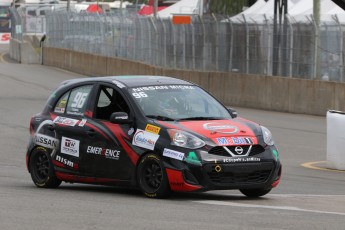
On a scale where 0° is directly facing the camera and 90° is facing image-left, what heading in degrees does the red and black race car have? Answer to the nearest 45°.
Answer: approximately 315°

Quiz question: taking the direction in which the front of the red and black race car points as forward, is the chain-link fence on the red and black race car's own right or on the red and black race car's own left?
on the red and black race car's own left

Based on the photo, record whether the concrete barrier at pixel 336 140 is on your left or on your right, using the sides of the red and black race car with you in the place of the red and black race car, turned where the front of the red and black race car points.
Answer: on your left

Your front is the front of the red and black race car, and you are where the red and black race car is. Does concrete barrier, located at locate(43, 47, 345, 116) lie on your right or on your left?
on your left

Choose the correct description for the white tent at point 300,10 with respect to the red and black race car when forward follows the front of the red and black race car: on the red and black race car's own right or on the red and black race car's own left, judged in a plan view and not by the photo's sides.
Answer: on the red and black race car's own left
